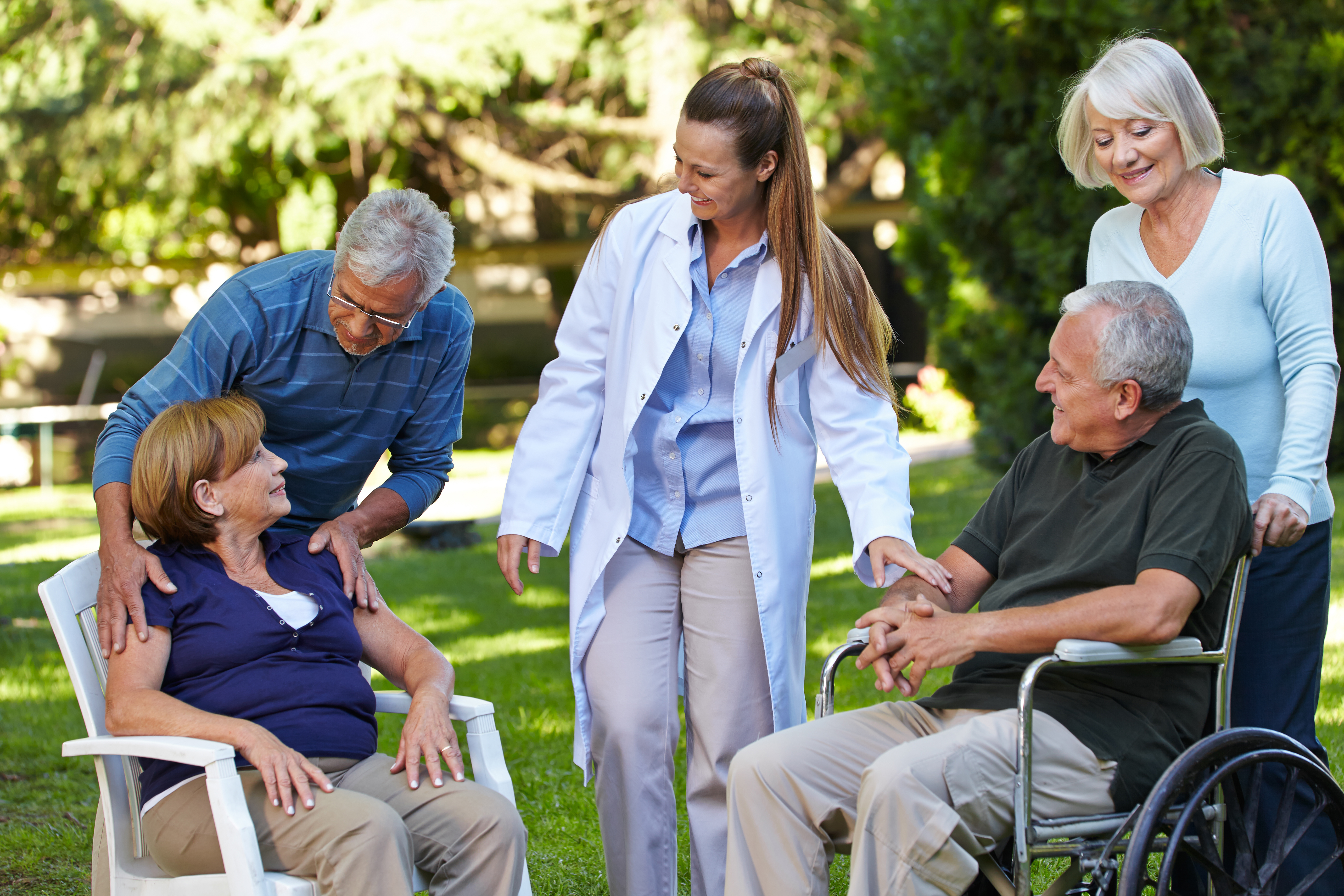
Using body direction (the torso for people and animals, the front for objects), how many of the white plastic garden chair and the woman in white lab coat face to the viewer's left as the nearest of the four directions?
0

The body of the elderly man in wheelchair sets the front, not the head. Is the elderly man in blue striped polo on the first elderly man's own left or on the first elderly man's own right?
on the first elderly man's own right

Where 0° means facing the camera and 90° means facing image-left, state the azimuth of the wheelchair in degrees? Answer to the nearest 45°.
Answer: approximately 45°

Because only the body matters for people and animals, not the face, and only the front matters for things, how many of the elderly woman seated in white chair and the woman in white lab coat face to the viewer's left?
0

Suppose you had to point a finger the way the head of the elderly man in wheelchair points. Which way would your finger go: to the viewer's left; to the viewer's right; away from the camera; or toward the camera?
to the viewer's left

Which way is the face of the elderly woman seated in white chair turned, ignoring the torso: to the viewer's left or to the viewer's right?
to the viewer's right

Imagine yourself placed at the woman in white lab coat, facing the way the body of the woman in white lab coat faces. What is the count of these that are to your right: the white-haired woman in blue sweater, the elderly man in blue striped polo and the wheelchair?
1

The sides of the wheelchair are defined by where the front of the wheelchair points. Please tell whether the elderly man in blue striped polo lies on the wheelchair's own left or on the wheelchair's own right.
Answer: on the wheelchair's own right

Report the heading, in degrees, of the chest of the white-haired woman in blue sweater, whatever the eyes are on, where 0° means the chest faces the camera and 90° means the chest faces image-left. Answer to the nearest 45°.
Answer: approximately 45°

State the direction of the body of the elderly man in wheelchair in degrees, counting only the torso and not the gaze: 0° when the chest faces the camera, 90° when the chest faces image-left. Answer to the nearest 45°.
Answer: approximately 45°

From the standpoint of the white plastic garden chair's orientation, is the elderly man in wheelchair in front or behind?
in front

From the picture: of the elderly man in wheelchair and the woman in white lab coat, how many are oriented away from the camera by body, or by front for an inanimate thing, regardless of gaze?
0

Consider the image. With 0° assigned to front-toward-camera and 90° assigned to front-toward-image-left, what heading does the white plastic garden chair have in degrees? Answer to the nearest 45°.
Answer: approximately 315°

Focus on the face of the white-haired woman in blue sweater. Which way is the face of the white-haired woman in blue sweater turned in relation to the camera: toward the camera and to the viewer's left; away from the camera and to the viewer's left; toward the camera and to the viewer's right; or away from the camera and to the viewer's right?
toward the camera and to the viewer's left
